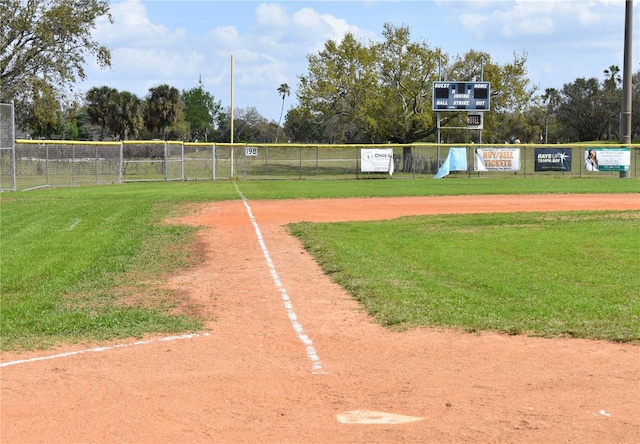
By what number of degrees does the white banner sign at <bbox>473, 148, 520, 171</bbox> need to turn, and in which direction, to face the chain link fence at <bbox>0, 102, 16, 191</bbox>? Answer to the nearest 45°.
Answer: approximately 45° to its right

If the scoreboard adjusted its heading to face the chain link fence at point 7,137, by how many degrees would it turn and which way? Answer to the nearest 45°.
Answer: approximately 45° to its right

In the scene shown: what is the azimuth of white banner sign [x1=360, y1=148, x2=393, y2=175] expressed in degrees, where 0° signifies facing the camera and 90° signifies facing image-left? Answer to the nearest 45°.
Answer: approximately 0°

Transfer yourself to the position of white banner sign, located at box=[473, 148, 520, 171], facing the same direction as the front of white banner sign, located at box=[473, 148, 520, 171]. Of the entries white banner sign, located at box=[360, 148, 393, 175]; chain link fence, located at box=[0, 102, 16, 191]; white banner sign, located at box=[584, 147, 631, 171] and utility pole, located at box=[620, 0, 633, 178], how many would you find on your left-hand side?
2

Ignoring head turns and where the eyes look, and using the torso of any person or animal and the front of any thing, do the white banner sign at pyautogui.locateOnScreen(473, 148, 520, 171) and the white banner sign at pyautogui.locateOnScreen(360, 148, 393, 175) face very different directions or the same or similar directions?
same or similar directions

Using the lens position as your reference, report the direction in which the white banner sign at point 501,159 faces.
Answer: facing the viewer

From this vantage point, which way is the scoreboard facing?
toward the camera

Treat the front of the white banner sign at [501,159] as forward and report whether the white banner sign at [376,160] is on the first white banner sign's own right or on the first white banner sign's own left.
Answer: on the first white banner sign's own right

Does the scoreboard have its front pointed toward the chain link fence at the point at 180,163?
no

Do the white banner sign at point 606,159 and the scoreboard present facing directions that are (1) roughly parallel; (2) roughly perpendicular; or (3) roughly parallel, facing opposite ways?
roughly parallel

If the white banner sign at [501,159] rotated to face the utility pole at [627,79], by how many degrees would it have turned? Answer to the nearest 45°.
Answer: approximately 90° to its left

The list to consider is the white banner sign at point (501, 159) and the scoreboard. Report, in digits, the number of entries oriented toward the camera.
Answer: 2

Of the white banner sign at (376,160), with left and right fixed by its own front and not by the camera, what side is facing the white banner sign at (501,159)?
left

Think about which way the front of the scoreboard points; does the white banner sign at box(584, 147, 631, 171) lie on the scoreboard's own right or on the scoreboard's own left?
on the scoreboard's own left

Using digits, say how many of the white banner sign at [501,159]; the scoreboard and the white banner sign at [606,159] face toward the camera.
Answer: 3

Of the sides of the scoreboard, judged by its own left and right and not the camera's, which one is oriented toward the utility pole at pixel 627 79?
left

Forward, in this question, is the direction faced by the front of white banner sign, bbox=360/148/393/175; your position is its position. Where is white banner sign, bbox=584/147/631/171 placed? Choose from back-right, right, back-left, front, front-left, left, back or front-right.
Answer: left

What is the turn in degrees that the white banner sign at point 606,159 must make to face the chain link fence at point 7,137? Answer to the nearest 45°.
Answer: approximately 45° to its right
